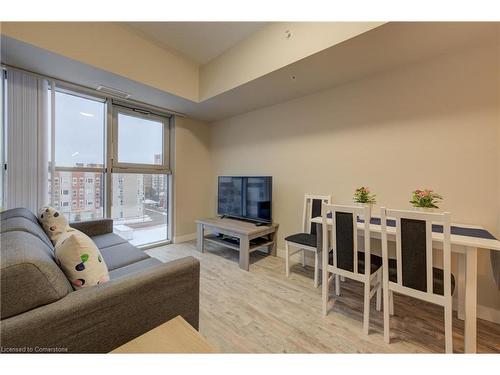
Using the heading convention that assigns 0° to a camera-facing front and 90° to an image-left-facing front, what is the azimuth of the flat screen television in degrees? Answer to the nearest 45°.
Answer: approximately 45°

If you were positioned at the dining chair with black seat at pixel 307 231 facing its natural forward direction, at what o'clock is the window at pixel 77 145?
The window is roughly at 1 o'clock from the dining chair with black seat.

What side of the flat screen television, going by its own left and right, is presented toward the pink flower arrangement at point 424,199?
left

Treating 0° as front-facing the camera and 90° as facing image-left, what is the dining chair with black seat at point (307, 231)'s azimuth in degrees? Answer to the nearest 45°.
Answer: approximately 45°

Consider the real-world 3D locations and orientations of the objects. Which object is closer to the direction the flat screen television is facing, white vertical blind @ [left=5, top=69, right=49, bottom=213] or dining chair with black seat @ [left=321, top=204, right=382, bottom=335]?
the white vertical blind

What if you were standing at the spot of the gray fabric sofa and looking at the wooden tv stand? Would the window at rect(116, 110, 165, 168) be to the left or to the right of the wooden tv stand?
left

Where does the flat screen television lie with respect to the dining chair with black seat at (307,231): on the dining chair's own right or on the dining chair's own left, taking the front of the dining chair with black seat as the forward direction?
on the dining chair's own right
